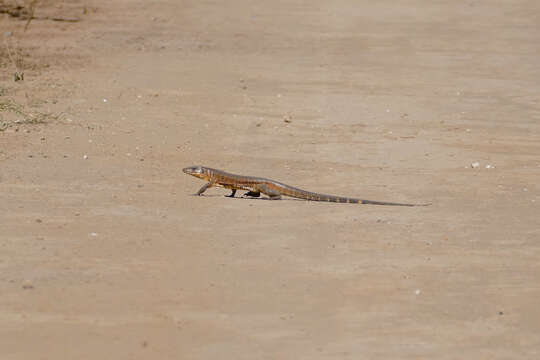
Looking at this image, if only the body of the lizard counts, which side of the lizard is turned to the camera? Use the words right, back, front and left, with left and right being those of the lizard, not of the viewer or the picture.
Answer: left
